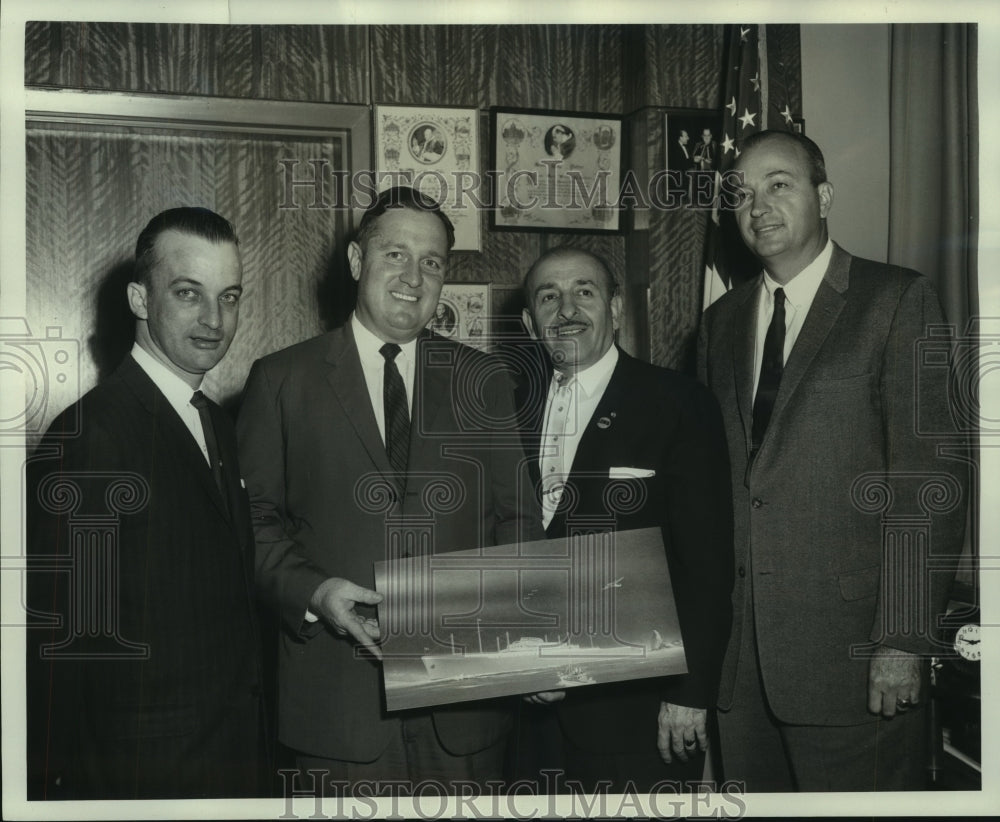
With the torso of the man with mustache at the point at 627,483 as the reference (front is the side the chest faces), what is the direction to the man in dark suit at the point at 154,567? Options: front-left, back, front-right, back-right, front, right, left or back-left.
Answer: front-right

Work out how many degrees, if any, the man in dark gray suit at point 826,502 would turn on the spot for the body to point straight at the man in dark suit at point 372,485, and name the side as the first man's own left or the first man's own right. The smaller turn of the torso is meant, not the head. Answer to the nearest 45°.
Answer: approximately 45° to the first man's own right

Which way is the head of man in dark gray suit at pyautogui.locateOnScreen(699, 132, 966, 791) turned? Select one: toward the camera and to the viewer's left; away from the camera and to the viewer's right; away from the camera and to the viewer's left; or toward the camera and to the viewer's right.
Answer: toward the camera and to the viewer's left

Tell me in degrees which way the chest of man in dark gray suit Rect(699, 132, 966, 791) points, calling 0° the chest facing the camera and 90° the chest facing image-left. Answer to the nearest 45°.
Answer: approximately 45°

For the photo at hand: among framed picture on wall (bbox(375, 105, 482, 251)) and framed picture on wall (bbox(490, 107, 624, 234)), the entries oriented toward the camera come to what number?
2
